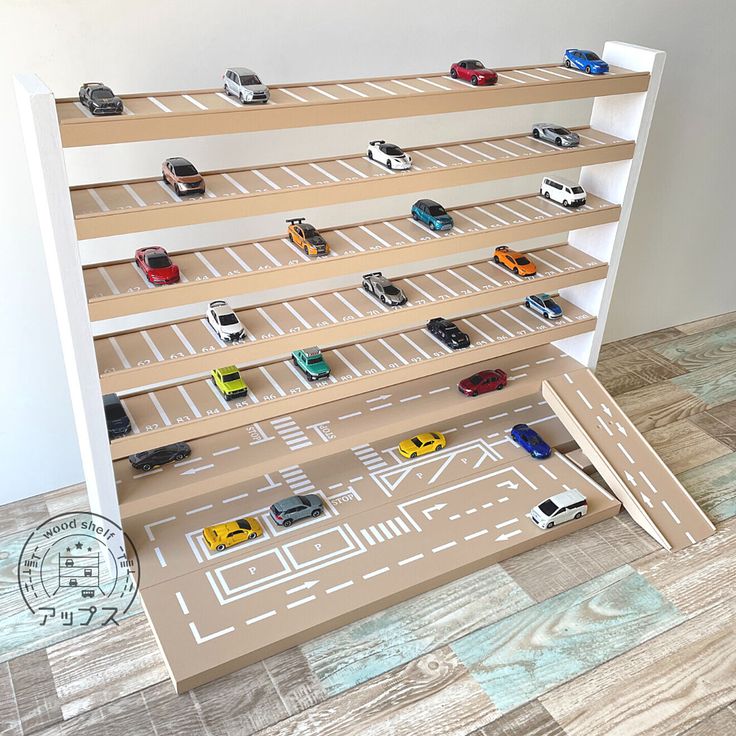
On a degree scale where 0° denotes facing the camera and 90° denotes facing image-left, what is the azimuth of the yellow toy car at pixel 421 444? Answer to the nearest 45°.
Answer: approximately 45°

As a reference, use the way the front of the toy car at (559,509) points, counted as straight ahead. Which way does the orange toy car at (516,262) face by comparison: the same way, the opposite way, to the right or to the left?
to the left

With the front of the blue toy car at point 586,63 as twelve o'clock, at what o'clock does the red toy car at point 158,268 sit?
The red toy car is roughly at 3 o'clock from the blue toy car.

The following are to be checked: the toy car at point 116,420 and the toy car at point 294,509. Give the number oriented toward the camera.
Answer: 1

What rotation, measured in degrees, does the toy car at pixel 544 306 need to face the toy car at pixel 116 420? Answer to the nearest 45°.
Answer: approximately 90° to its right

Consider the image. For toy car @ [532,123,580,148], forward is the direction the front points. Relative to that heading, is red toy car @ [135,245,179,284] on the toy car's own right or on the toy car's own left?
on the toy car's own right

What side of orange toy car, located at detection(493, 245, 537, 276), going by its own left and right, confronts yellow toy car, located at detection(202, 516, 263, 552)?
right
